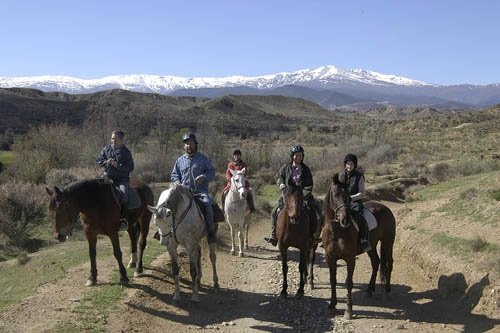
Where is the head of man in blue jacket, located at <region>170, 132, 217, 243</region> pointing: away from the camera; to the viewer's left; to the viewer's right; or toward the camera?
toward the camera

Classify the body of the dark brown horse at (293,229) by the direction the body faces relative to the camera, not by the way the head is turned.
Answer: toward the camera

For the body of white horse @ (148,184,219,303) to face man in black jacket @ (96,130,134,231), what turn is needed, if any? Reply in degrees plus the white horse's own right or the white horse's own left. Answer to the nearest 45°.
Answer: approximately 90° to the white horse's own right

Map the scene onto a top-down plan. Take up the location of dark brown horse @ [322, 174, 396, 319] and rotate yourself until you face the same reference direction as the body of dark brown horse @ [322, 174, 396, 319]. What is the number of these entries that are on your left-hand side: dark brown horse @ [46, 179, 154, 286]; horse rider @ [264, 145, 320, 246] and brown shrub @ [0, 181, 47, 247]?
0

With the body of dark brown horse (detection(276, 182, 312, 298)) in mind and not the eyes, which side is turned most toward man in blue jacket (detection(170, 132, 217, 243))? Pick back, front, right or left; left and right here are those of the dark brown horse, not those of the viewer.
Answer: right

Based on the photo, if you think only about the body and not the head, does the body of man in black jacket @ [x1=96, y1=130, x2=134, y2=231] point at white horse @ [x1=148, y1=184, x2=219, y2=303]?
no

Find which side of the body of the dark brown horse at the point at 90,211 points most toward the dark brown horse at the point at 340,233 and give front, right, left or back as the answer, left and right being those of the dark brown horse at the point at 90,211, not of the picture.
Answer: left

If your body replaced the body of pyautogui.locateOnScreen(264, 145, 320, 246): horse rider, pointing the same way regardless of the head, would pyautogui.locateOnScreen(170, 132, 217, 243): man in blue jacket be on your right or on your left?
on your right

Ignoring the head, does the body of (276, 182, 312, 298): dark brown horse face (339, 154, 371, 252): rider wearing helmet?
no

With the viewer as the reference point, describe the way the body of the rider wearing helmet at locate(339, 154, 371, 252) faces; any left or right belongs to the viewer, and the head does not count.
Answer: facing the viewer and to the left of the viewer

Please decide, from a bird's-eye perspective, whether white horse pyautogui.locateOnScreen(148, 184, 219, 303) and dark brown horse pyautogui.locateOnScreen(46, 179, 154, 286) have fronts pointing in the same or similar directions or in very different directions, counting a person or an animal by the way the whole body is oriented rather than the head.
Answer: same or similar directions

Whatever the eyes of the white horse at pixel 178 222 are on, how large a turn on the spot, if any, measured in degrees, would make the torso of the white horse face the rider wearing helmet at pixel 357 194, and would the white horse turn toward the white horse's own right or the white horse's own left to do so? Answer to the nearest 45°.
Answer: approximately 135° to the white horse's own left

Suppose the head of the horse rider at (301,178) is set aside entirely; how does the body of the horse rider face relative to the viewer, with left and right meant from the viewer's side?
facing the viewer

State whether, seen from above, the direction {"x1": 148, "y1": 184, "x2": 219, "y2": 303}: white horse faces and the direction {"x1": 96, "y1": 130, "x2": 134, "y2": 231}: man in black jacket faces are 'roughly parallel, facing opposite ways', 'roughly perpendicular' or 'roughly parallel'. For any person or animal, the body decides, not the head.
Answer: roughly parallel

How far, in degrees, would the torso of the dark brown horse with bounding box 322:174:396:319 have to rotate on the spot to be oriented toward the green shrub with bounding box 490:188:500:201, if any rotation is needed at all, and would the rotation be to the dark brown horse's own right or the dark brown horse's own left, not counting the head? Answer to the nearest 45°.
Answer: approximately 180°
